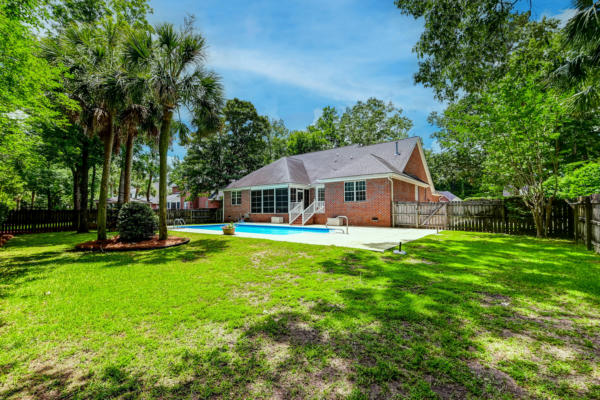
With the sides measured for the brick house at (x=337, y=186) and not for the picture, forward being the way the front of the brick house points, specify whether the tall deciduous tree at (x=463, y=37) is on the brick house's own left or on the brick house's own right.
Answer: on the brick house's own right

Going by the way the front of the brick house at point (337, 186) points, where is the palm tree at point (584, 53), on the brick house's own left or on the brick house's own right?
on the brick house's own right

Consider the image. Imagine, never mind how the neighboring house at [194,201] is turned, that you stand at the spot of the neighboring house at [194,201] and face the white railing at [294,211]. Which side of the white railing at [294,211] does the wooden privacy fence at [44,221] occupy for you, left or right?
right

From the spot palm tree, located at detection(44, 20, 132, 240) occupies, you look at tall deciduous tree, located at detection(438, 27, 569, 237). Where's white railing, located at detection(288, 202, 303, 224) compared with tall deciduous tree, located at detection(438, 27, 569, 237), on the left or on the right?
left

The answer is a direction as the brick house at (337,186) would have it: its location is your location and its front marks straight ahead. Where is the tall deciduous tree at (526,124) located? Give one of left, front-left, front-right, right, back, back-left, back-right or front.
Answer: right

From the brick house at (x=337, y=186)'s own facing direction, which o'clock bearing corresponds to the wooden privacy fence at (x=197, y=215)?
The wooden privacy fence is roughly at 8 o'clock from the brick house.

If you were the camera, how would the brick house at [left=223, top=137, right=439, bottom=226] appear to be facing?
facing away from the viewer and to the right of the viewer

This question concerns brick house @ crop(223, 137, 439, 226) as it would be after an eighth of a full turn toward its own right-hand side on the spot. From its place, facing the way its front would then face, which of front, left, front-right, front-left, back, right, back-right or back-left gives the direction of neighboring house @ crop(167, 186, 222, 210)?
back-left

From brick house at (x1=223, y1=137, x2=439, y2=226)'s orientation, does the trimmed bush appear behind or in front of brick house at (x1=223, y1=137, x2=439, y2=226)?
behind

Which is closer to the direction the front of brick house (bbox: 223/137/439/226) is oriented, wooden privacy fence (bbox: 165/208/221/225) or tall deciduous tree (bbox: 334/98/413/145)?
the tall deciduous tree

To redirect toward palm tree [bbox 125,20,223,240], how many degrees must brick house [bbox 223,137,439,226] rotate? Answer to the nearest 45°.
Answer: approximately 180°

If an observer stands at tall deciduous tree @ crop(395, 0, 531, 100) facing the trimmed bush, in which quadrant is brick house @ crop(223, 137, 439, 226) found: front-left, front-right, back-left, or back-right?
front-right

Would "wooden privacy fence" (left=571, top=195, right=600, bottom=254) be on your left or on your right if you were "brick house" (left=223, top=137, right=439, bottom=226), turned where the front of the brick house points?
on your right
